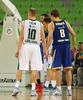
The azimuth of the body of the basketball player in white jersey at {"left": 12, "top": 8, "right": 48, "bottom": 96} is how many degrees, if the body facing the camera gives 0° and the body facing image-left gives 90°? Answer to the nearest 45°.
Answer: approximately 180°
